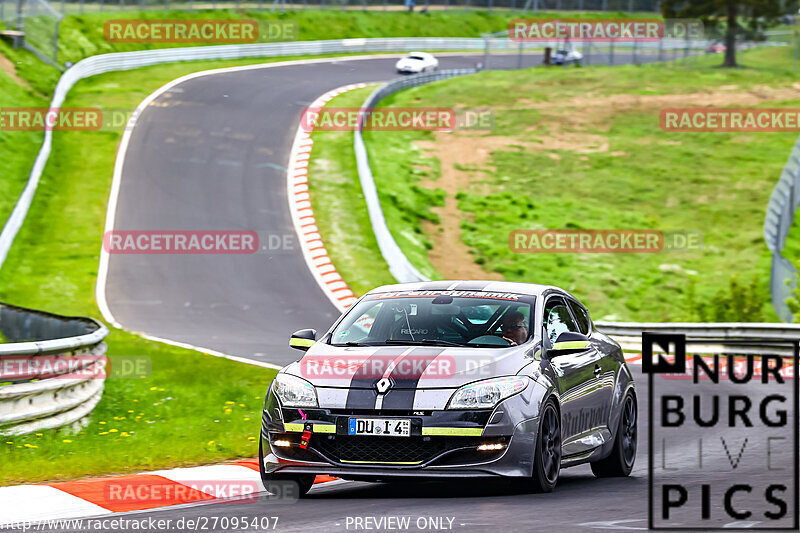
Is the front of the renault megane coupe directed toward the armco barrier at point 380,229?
no

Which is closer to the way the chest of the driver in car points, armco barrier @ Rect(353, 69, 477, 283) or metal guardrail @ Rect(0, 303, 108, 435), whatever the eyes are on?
the metal guardrail

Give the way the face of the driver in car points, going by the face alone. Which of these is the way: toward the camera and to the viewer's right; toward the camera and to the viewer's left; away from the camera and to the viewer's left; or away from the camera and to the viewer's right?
toward the camera and to the viewer's left

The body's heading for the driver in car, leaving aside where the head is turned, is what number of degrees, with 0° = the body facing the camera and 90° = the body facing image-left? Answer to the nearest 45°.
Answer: approximately 45°

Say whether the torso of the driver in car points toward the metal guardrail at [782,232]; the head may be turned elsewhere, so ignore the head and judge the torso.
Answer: no

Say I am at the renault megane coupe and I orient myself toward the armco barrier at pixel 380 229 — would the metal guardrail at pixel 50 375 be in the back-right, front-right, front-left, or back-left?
front-left

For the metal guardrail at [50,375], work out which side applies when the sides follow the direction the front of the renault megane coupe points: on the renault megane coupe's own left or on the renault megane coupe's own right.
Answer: on the renault megane coupe's own right

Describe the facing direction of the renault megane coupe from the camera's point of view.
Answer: facing the viewer and to the left of the viewer

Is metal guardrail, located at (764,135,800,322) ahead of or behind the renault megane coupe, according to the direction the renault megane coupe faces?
behind

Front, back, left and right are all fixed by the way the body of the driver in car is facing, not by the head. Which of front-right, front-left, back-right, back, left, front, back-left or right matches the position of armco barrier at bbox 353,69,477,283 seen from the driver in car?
back-right

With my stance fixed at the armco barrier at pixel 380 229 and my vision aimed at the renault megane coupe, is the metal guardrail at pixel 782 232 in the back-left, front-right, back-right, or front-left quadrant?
front-left
